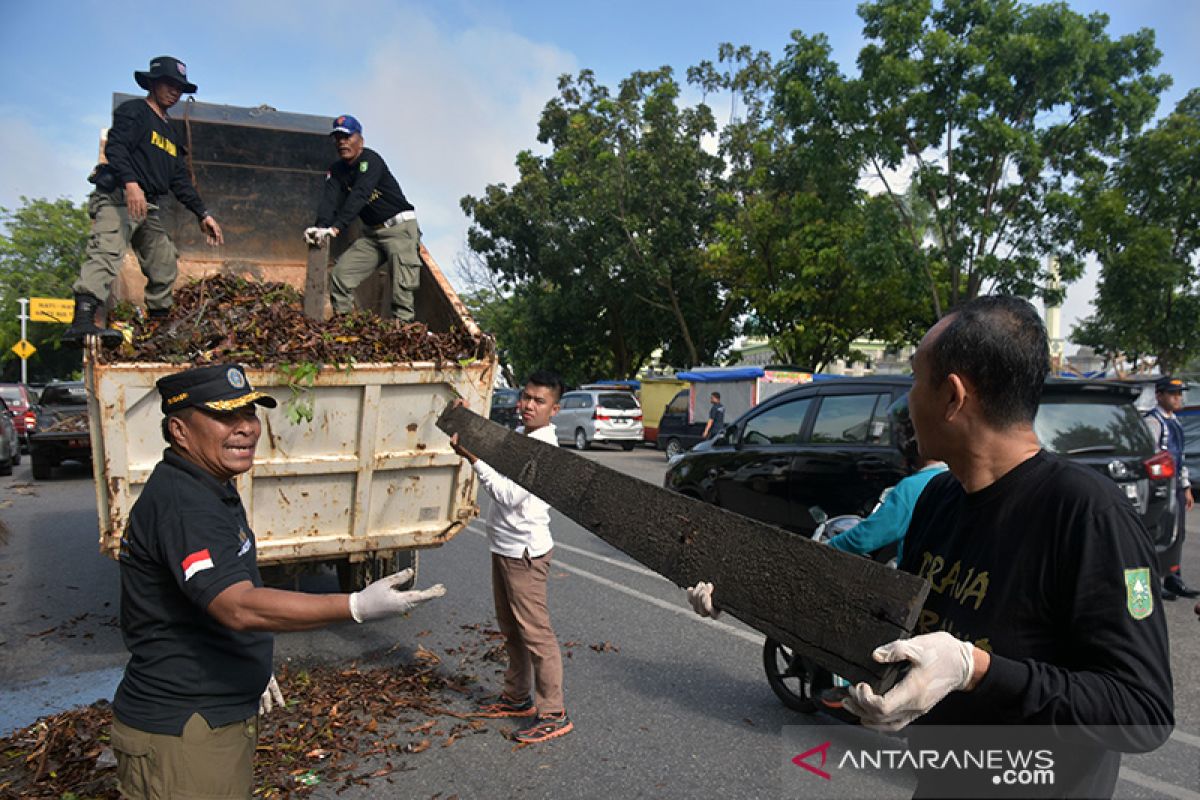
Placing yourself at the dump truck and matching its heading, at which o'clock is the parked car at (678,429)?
The parked car is roughly at 1 o'clock from the dump truck.

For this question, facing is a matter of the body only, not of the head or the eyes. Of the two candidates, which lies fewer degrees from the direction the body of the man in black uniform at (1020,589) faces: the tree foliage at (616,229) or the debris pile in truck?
the debris pile in truck

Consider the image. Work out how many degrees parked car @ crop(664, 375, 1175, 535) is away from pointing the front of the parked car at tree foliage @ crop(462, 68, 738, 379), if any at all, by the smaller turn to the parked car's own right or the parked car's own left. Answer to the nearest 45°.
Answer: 0° — it already faces it

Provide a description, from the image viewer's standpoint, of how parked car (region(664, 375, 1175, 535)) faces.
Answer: facing away from the viewer and to the left of the viewer

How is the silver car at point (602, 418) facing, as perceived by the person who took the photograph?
facing away from the viewer and to the left of the viewer
